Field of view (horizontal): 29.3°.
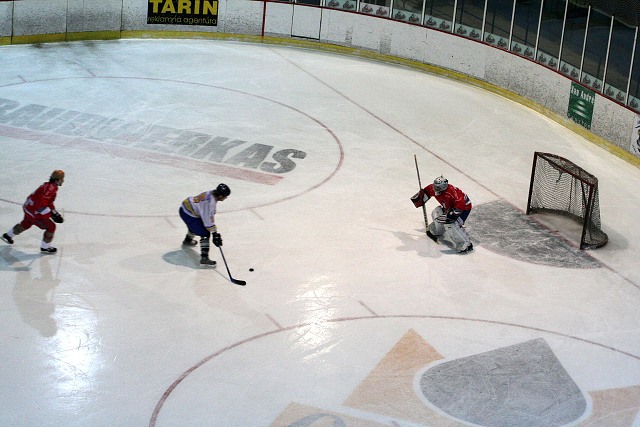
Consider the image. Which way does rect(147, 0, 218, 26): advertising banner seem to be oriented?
toward the camera

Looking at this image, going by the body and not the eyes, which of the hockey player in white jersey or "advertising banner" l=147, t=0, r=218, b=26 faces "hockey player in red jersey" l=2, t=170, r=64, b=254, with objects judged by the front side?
the advertising banner

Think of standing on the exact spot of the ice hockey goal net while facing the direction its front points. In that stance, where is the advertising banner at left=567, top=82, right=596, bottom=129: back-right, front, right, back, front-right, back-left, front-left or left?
back-right

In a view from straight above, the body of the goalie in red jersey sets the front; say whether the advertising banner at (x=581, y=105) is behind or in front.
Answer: behind

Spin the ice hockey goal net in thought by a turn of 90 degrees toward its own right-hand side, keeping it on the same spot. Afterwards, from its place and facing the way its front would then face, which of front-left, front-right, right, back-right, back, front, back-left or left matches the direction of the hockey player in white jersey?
left

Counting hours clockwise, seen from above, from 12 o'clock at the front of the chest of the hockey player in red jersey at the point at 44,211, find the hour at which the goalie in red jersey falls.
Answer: The goalie in red jersey is roughly at 12 o'clock from the hockey player in red jersey.

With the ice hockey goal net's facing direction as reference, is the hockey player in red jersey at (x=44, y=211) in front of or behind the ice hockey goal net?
in front

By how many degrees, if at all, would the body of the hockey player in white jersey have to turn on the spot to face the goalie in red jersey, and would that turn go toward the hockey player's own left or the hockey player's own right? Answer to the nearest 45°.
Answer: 0° — they already face them

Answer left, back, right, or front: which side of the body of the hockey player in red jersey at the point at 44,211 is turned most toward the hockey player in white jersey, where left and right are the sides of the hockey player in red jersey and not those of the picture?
front

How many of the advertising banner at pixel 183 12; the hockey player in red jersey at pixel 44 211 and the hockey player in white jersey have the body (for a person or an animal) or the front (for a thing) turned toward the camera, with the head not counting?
1

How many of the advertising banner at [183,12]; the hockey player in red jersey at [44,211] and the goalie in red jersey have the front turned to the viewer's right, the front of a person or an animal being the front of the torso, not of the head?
1

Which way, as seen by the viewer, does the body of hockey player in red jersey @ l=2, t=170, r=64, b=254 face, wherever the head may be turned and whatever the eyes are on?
to the viewer's right

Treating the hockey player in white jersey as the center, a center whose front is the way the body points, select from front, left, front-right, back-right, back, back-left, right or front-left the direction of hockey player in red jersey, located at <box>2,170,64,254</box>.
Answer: back

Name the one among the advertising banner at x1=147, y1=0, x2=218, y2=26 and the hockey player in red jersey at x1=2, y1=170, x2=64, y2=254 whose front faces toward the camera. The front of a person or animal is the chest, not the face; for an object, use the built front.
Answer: the advertising banner

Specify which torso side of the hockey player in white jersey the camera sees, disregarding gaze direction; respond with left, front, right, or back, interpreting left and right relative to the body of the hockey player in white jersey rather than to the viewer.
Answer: right
